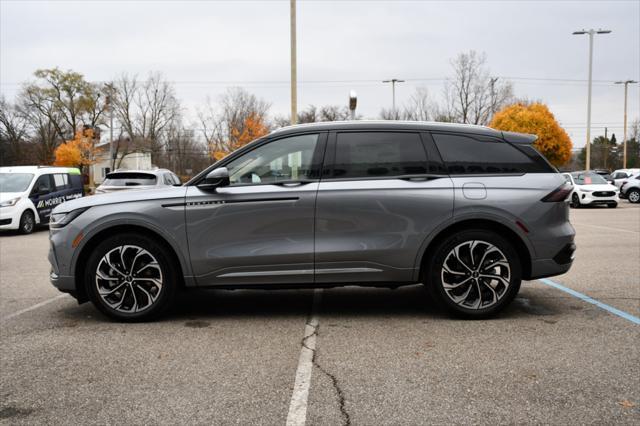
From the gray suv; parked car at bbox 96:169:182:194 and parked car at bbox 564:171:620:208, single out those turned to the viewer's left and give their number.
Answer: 1

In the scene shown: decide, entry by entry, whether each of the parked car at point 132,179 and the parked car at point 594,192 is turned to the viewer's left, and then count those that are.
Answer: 0

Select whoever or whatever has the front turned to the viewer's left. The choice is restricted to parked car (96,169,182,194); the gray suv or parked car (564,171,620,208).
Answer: the gray suv

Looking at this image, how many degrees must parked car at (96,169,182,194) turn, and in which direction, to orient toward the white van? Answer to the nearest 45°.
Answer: approximately 90° to its left

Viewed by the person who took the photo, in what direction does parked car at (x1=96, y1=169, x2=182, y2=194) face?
facing away from the viewer and to the right of the viewer

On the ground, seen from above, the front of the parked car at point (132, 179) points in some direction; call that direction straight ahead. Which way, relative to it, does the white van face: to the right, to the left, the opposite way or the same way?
the opposite way

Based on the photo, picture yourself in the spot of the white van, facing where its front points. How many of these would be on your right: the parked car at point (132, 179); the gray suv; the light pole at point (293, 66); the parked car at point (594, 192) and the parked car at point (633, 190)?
0

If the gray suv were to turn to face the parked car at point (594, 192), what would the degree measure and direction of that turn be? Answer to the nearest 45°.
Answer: approximately 135° to its right

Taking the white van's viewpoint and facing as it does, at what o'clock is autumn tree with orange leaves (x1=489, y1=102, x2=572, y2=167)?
The autumn tree with orange leaves is roughly at 7 o'clock from the white van.

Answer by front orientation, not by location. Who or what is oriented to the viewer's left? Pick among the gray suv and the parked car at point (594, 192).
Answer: the gray suv

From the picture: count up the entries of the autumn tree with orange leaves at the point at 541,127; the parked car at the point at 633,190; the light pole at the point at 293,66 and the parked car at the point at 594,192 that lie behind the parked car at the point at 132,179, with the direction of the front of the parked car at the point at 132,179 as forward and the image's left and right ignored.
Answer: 0

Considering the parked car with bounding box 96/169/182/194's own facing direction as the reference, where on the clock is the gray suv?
The gray suv is roughly at 4 o'clock from the parked car.

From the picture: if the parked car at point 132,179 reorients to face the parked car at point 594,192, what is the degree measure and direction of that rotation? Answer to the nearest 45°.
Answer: approximately 45° to its right

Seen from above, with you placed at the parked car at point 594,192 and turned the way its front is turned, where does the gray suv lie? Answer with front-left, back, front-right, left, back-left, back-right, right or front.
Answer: front-right

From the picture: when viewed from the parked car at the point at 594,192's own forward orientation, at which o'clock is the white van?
The white van is roughly at 3 o'clock from the parked car.

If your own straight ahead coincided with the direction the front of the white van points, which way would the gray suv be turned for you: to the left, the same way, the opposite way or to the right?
to the right

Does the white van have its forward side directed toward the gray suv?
no

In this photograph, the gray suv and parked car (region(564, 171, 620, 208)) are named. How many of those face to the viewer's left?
1

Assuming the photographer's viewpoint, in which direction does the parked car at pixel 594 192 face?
facing the viewer and to the right of the viewer

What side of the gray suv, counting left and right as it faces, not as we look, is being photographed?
left
